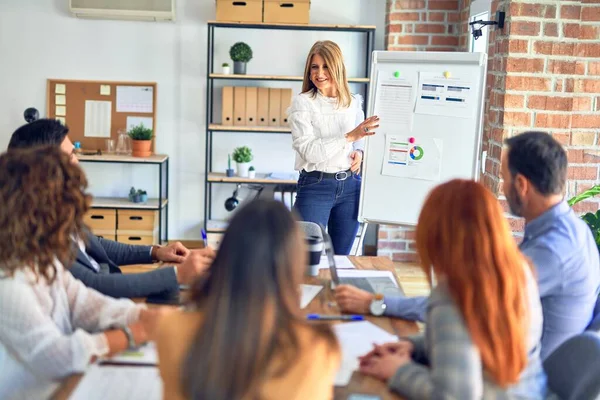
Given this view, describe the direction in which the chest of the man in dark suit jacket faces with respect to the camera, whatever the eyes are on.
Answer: to the viewer's right

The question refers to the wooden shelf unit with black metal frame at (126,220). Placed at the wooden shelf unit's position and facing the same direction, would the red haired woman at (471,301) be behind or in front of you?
in front

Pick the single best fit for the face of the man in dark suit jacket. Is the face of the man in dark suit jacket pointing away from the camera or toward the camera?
away from the camera

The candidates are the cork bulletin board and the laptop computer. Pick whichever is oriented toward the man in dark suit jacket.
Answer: the cork bulletin board

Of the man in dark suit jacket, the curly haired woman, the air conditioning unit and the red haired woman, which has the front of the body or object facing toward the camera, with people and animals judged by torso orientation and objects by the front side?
the air conditioning unit

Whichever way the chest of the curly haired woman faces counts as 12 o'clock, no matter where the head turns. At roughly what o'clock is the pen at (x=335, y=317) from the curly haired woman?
The pen is roughly at 1 o'clock from the curly haired woman.

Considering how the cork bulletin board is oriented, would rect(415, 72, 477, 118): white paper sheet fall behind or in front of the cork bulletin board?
in front

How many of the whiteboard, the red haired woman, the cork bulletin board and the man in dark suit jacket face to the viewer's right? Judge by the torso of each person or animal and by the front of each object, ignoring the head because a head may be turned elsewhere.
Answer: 1

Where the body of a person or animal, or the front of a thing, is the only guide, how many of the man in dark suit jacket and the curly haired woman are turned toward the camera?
0

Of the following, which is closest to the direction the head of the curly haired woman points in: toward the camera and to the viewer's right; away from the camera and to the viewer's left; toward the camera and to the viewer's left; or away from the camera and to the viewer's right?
away from the camera and to the viewer's right

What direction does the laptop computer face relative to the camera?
to the viewer's right

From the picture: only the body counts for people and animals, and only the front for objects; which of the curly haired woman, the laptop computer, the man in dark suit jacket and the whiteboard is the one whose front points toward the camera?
the whiteboard

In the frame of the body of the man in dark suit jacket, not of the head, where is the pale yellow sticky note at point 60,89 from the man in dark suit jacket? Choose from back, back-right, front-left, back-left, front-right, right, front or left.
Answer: left
